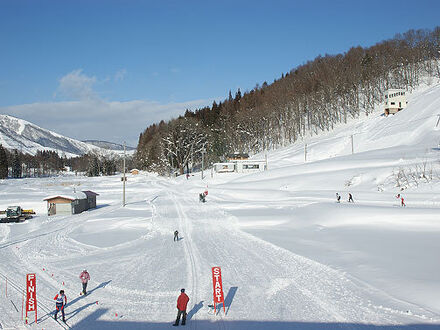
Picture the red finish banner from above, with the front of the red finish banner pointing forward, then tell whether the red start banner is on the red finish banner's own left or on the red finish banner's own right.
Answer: on the red finish banner's own left

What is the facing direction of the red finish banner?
toward the camera

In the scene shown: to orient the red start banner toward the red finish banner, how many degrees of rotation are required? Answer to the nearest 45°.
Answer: approximately 90° to its right

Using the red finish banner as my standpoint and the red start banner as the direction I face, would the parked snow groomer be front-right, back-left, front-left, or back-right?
back-left

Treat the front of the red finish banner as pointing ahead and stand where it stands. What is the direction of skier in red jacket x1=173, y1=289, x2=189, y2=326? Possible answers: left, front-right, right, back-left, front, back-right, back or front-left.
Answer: front-left

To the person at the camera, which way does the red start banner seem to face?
facing the viewer

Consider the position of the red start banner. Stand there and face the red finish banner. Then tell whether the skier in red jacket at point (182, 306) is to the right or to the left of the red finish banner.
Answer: left

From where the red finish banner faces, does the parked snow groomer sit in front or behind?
behind

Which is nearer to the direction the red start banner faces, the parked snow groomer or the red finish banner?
the red finish banner

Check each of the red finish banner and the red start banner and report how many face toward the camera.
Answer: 2

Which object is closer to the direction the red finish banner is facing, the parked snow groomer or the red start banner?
the red start banner
